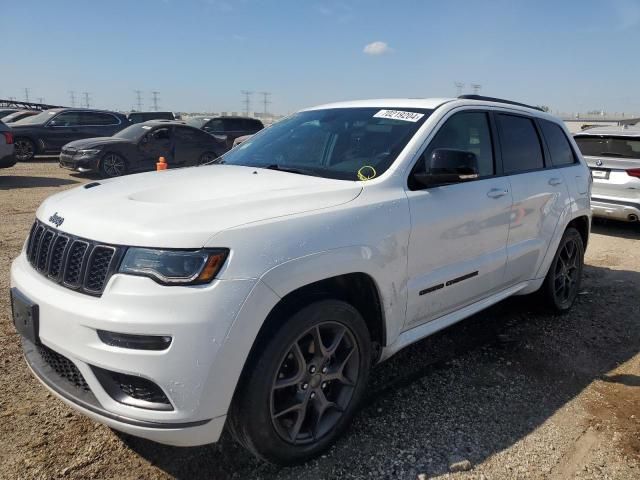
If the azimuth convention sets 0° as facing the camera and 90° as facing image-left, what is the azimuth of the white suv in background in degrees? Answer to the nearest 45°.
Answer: approximately 225°

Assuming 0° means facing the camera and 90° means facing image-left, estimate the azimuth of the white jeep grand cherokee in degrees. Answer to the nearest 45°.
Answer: approximately 45°

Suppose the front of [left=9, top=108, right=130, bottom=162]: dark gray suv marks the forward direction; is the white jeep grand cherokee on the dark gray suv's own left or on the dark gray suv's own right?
on the dark gray suv's own left

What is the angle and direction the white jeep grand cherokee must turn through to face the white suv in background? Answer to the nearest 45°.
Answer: approximately 180°

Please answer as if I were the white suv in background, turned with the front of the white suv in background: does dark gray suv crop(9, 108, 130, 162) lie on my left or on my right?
on my left

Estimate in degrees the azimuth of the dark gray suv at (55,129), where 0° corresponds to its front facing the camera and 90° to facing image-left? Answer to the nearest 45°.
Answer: approximately 45°

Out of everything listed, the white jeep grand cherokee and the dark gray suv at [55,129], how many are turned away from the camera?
0

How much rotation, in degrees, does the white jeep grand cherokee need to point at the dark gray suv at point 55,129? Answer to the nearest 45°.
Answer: approximately 90° to its right
